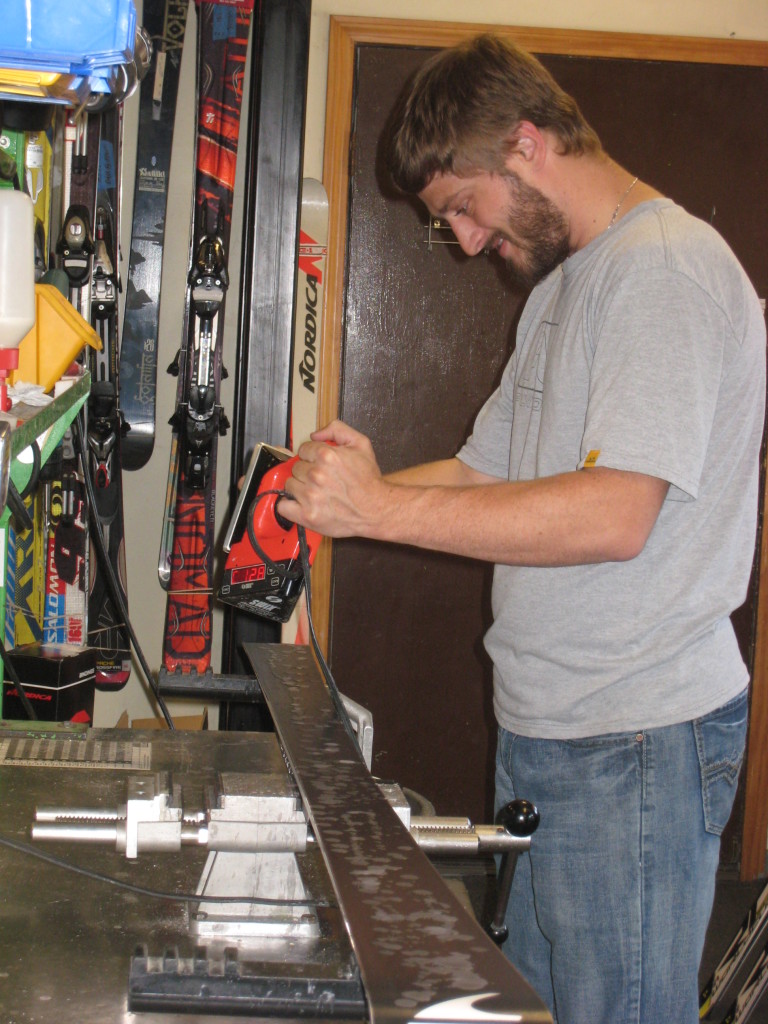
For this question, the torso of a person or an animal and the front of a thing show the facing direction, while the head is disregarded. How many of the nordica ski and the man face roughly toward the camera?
1

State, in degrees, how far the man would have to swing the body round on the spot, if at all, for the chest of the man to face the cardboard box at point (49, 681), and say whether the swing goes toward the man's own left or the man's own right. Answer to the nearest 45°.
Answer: approximately 45° to the man's own right

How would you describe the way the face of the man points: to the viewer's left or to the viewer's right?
to the viewer's left

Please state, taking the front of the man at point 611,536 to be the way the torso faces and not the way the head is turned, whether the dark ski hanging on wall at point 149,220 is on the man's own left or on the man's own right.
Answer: on the man's own right

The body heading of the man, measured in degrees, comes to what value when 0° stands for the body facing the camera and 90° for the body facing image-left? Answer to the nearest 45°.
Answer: approximately 90°

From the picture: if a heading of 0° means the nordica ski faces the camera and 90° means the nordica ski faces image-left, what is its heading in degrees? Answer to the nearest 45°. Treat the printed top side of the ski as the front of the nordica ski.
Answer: approximately 0°
